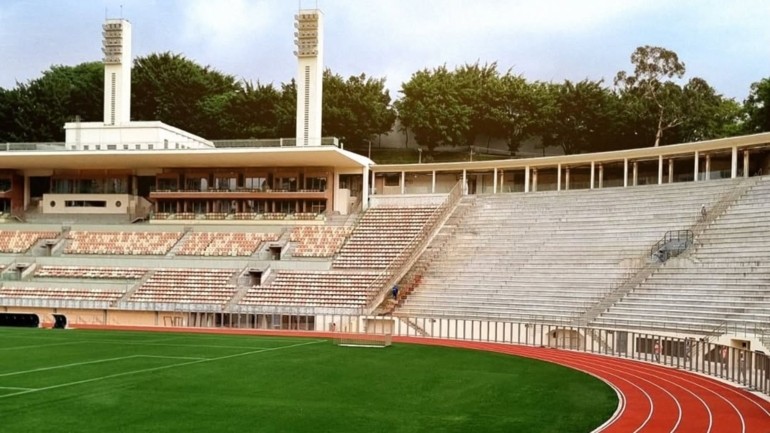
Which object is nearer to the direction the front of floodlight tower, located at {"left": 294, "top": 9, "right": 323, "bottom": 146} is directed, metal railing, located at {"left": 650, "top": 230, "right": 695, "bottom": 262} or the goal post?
the goal post

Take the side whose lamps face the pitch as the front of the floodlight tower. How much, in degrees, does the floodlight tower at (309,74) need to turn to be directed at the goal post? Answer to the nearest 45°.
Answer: approximately 45° to its left

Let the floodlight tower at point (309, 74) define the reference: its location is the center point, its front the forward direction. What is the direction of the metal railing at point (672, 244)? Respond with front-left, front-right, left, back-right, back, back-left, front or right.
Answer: left

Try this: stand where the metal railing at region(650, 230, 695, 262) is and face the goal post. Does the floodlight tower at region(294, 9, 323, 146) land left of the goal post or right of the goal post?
right

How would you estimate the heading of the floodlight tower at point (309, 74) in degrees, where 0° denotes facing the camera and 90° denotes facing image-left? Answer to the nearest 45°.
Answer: approximately 45°
